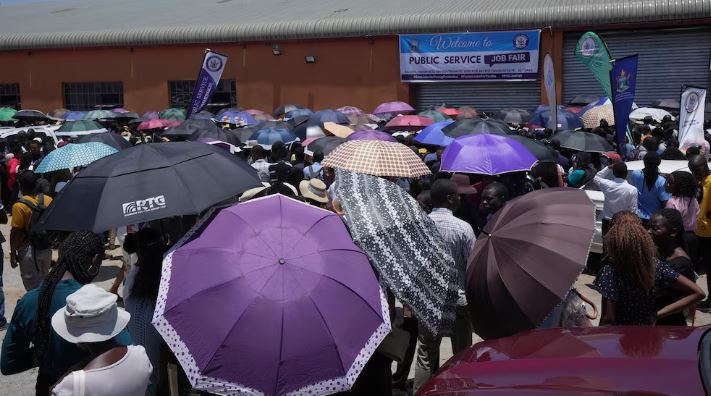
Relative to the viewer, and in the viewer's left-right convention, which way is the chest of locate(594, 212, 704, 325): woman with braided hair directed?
facing away from the viewer

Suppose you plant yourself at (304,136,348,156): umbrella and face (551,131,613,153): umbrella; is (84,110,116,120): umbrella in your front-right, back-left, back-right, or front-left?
back-left

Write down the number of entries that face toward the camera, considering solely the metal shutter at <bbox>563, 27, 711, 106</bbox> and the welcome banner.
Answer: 2

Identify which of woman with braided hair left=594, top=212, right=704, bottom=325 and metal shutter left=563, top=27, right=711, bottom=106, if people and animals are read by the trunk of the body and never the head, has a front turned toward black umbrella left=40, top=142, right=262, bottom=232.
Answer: the metal shutter

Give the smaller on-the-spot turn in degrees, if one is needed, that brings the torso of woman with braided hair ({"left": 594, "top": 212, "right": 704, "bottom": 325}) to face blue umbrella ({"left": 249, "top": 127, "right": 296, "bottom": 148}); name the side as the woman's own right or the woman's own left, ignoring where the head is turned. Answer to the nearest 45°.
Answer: approximately 45° to the woman's own left

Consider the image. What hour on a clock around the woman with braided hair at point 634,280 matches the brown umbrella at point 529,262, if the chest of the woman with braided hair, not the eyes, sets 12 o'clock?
The brown umbrella is roughly at 8 o'clock from the woman with braided hair.

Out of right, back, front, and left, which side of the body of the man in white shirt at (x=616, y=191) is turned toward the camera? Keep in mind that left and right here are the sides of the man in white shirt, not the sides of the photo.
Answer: back

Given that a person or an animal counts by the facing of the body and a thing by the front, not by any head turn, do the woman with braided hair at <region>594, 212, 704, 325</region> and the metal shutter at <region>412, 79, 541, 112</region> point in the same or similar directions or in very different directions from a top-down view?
very different directions

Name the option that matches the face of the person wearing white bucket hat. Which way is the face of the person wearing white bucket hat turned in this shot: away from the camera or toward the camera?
away from the camera
